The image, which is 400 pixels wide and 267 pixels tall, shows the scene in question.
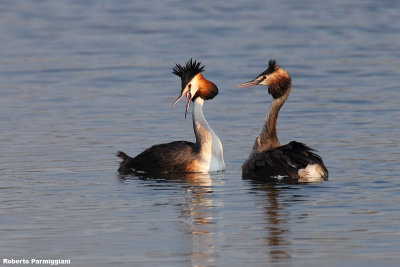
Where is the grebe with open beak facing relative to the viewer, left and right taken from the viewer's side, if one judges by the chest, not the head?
facing to the right of the viewer

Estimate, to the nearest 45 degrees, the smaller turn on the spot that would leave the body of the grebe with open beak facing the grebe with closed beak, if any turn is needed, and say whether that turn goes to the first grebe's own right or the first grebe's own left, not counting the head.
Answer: approximately 45° to the first grebe's own right
